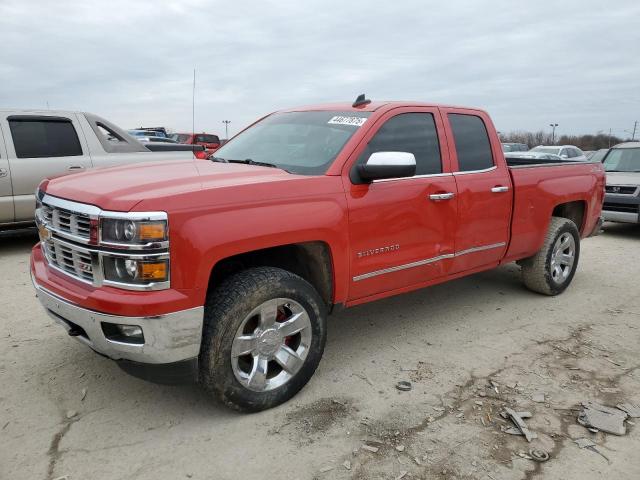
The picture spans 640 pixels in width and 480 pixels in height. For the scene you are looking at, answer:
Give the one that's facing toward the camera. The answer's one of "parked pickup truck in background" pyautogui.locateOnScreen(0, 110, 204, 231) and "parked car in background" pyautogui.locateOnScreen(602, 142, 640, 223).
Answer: "parked car in background" pyautogui.locateOnScreen(602, 142, 640, 223)

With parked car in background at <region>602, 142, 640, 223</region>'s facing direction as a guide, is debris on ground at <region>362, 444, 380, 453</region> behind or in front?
in front

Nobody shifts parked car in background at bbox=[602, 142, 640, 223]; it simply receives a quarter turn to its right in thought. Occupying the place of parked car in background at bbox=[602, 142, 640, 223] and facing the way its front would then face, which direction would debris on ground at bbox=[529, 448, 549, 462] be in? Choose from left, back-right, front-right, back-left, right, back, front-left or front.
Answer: left

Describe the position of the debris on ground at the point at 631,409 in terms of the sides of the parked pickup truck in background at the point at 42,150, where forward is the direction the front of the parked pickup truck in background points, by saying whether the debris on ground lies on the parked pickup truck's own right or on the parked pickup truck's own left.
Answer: on the parked pickup truck's own left

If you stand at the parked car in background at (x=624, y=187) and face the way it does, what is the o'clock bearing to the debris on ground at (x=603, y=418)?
The debris on ground is roughly at 12 o'clock from the parked car in background.

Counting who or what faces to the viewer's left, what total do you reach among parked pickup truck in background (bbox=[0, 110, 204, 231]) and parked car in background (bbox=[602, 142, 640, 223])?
1

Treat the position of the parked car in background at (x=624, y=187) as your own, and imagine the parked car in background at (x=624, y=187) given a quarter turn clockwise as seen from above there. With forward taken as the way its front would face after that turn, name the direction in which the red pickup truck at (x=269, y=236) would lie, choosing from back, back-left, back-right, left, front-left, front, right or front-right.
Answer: left

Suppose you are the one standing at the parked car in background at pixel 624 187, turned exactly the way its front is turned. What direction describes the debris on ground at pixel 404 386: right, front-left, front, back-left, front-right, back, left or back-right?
front

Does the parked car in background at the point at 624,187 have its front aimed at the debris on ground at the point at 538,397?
yes

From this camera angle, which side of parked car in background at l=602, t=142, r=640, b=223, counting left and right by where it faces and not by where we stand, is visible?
front

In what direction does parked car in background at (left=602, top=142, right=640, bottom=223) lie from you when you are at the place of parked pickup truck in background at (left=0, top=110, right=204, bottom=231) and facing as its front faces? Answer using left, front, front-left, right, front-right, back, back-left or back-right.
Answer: back

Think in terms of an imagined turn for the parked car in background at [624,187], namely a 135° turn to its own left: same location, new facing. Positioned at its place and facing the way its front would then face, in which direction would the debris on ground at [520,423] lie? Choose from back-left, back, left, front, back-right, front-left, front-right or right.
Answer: back-right

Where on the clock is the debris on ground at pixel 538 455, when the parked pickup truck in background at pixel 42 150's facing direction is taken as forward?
The debris on ground is roughly at 8 o'clock from the parked pickup truck in background.

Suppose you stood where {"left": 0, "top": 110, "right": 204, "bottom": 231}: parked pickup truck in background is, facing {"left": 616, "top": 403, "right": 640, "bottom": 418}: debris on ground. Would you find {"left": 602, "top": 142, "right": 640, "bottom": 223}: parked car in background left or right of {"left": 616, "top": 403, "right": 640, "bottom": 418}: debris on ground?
left

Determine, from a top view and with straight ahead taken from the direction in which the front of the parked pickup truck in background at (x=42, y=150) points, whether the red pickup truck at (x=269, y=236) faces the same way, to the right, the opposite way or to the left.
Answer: the same way

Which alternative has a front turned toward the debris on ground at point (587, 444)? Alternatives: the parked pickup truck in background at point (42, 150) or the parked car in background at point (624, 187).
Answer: the parked car in background at point (624, 187)

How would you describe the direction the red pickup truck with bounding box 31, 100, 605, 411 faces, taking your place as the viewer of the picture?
facing the viewer and to the left of the viewer

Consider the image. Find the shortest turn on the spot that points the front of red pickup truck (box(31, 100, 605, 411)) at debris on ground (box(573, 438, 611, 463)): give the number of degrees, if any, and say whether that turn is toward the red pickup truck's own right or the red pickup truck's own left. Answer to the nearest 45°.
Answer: approximately 135° to the red pickup truck's own left

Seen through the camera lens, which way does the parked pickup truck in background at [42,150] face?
facing to the left of the viewer

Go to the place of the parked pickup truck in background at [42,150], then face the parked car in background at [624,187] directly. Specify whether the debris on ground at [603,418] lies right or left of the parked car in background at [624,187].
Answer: right
